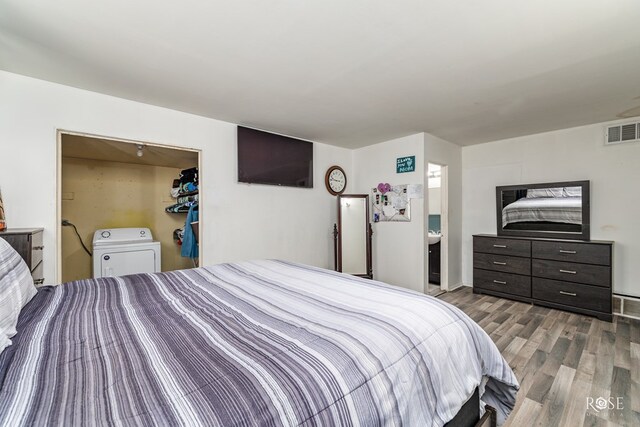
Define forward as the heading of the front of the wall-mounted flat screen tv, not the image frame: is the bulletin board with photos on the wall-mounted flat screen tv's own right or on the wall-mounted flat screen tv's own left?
on the wall-mounted flat screen tv's own left

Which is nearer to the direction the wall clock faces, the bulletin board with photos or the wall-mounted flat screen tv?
the bulletin board with photos

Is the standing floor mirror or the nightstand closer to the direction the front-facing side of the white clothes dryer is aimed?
the nightstand

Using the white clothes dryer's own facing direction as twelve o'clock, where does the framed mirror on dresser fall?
The framed mirror on dresser is roughly at 10 o'clock from the white clothes dryer.

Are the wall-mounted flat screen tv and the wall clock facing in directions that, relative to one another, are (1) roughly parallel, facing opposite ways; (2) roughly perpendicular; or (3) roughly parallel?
roughly parallel

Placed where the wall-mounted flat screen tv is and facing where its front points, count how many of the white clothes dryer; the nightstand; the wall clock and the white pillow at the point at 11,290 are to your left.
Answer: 1

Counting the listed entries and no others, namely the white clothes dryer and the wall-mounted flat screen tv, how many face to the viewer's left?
0

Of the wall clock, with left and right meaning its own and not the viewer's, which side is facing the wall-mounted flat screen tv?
right

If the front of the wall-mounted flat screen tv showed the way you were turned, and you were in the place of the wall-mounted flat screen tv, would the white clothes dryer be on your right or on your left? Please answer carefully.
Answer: on your right

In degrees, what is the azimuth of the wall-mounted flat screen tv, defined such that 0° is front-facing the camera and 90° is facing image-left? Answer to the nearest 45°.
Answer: approximately 315°

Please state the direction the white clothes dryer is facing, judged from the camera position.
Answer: facing the viewer

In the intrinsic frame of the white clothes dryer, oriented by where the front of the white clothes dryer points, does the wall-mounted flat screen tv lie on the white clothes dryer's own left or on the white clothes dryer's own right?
on the white clothes dryer's own left

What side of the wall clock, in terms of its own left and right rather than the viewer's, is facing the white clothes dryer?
right

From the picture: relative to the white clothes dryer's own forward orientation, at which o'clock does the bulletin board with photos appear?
The bulletin board with photos is roughly at 10 o'clock from the white clothes dryer.

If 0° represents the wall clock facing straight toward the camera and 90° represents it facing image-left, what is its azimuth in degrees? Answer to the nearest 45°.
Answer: approximately 315°

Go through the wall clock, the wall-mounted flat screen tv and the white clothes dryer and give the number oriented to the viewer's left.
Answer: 0
